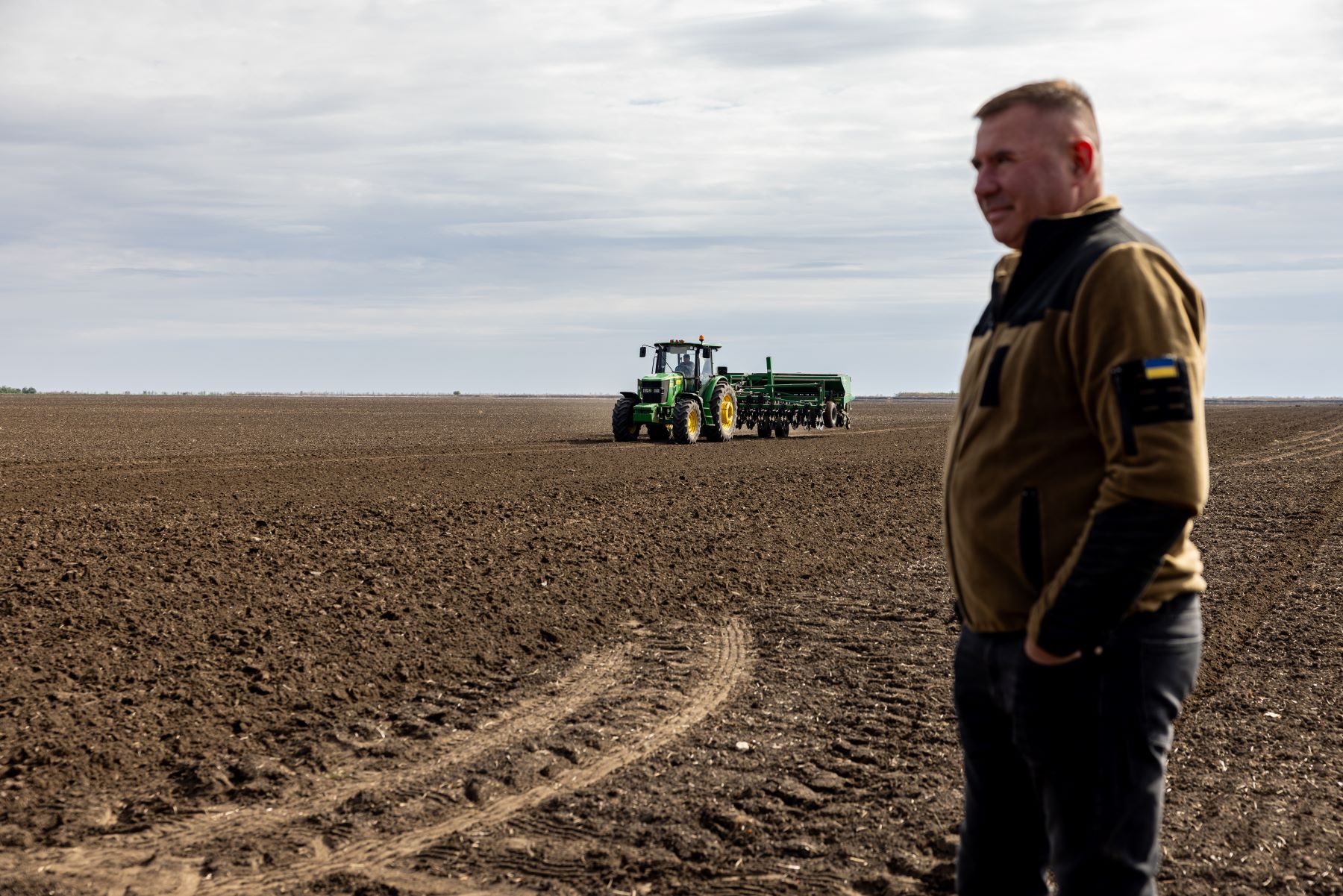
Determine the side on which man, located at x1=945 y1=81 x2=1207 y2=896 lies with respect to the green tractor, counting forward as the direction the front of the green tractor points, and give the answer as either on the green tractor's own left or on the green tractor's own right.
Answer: on the green tractor's own left

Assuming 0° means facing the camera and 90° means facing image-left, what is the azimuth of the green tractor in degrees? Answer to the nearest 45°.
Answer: approximately 45°
